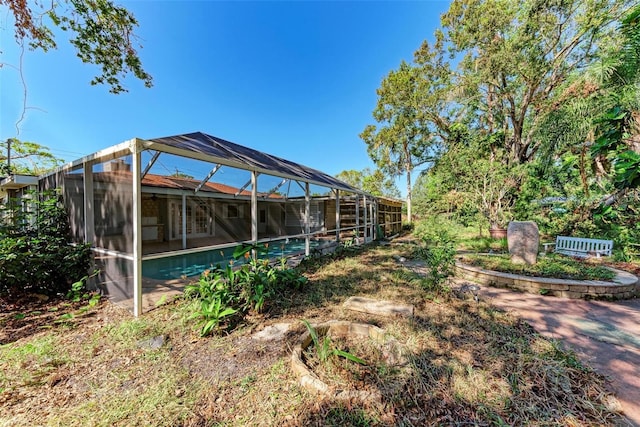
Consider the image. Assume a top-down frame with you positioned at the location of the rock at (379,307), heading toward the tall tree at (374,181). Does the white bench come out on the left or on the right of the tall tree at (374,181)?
right

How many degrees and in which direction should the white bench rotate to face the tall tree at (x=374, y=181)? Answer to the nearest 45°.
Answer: approximately 90° to its right

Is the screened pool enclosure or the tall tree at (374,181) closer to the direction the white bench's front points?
the screened pool enclosure

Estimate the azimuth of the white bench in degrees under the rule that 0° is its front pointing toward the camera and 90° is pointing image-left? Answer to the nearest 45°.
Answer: approximately 45°

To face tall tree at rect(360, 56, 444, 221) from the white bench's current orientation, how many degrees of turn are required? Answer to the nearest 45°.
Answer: approximately 90° to its right

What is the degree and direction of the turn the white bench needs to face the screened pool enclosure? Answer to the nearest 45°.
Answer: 0° — it already faces it

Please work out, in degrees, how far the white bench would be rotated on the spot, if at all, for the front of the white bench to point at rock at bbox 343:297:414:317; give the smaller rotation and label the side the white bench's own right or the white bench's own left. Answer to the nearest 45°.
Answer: approximately 45° to the white bench's own left
